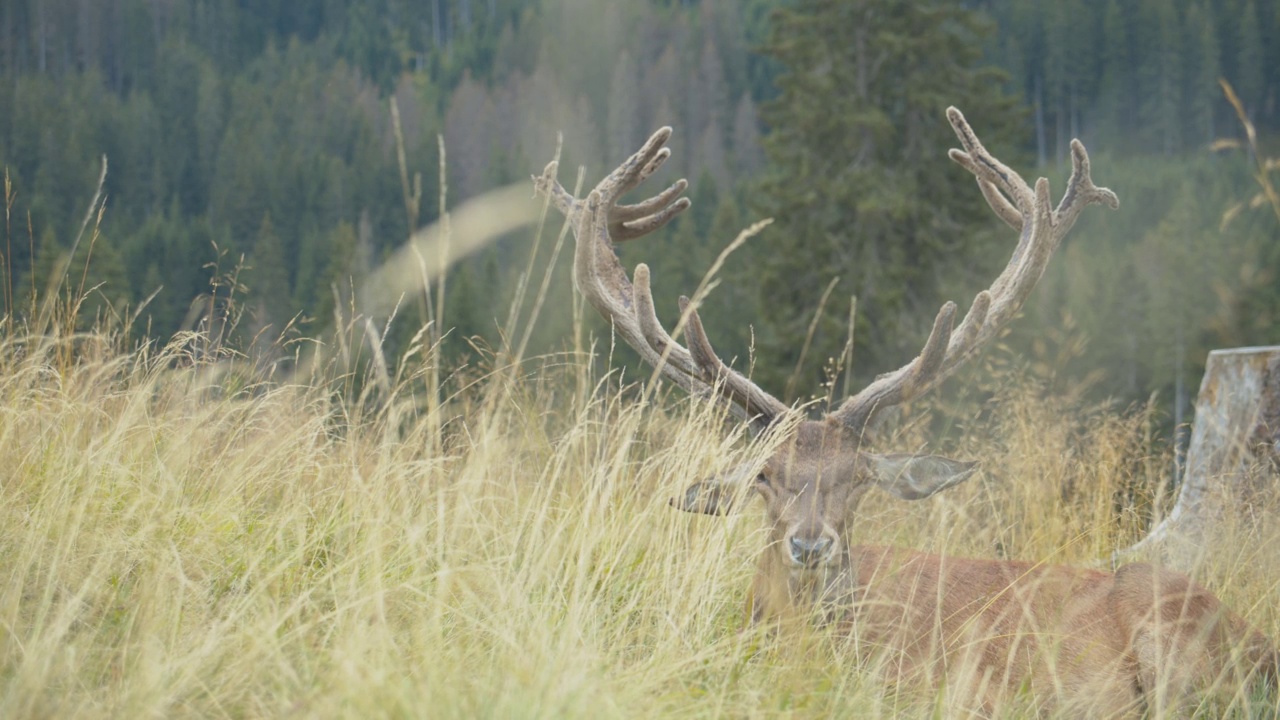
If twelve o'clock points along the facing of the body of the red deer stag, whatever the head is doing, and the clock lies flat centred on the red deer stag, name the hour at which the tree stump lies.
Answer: The tree stump is roughly at 4 o'clock from the red deer stag.

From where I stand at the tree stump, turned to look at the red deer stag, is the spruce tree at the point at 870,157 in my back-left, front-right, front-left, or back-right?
back-right

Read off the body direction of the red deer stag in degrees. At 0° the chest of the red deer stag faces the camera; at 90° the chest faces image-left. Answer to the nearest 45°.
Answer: approximately 90°

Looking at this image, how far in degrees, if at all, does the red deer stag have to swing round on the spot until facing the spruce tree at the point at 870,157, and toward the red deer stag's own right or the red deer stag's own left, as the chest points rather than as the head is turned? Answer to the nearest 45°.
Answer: approximately 90° to the red deer stag's own right
